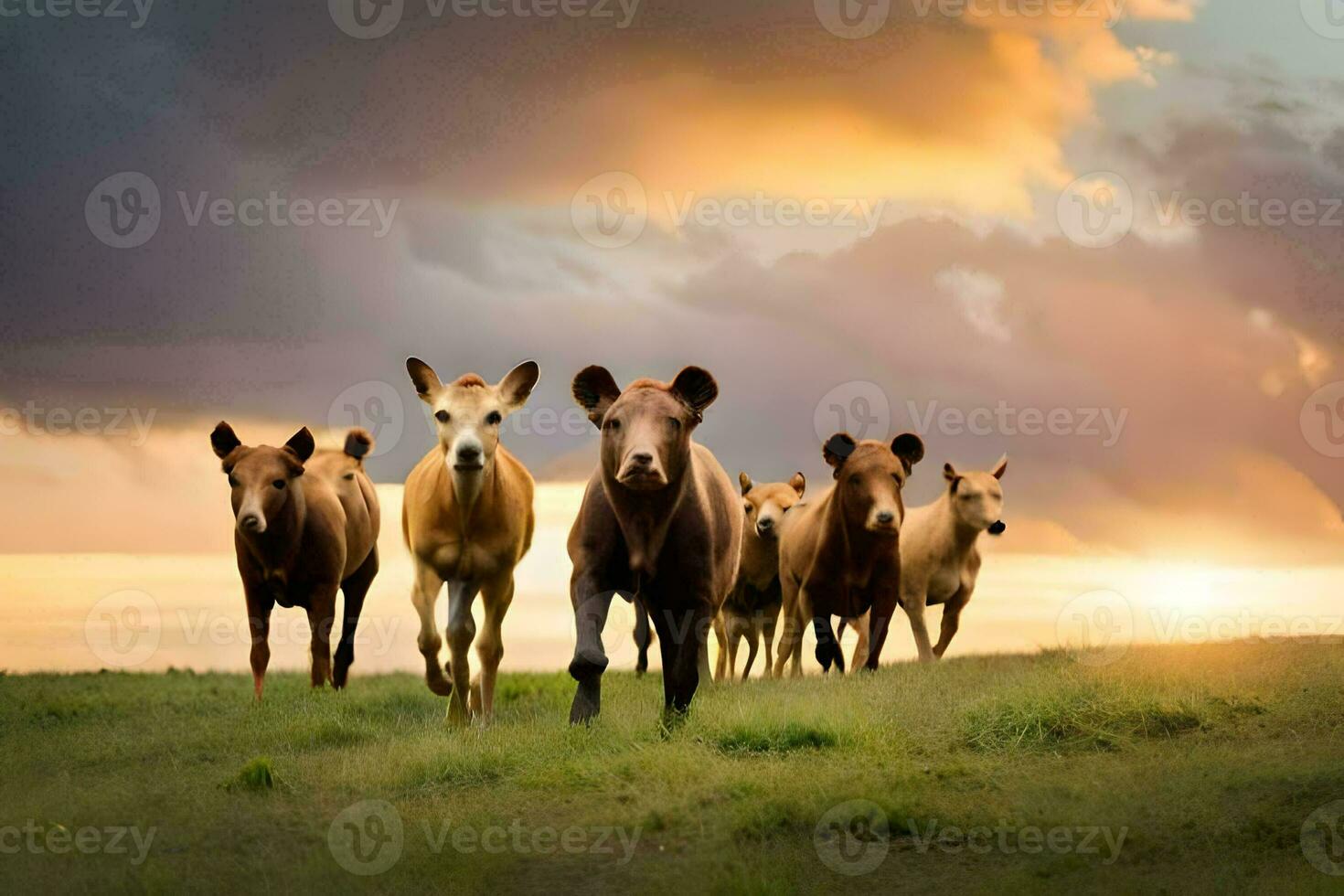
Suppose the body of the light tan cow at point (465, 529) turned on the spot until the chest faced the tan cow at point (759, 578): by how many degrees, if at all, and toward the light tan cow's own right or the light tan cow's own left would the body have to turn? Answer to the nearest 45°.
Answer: approximately 135° to the light tan cow's own left

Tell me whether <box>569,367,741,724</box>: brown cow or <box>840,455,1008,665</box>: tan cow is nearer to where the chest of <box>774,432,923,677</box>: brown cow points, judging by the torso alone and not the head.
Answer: the brown cow

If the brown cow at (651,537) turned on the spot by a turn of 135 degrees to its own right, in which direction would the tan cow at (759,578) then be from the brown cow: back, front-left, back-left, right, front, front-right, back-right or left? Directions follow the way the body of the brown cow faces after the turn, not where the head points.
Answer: front-right

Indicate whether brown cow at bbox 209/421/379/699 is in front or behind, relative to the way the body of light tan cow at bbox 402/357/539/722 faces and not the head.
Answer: behind

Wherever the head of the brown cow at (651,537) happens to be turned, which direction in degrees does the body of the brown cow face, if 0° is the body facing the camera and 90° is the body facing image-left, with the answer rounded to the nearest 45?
approximately 0°

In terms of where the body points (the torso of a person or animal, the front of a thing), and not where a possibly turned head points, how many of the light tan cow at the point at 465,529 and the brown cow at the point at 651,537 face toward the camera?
2

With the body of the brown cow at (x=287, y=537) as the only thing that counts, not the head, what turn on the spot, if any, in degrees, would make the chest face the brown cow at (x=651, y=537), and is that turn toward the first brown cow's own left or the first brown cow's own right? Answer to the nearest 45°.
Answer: approximately 90° to the first brown cow's own left

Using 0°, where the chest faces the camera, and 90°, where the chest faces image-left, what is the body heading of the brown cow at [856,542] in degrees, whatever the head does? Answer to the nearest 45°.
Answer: approximately 315°

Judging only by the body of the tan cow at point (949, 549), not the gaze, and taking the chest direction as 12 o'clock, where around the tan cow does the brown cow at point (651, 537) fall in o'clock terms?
The brown cow is roughly at 2 o'clock from the tan cow.
